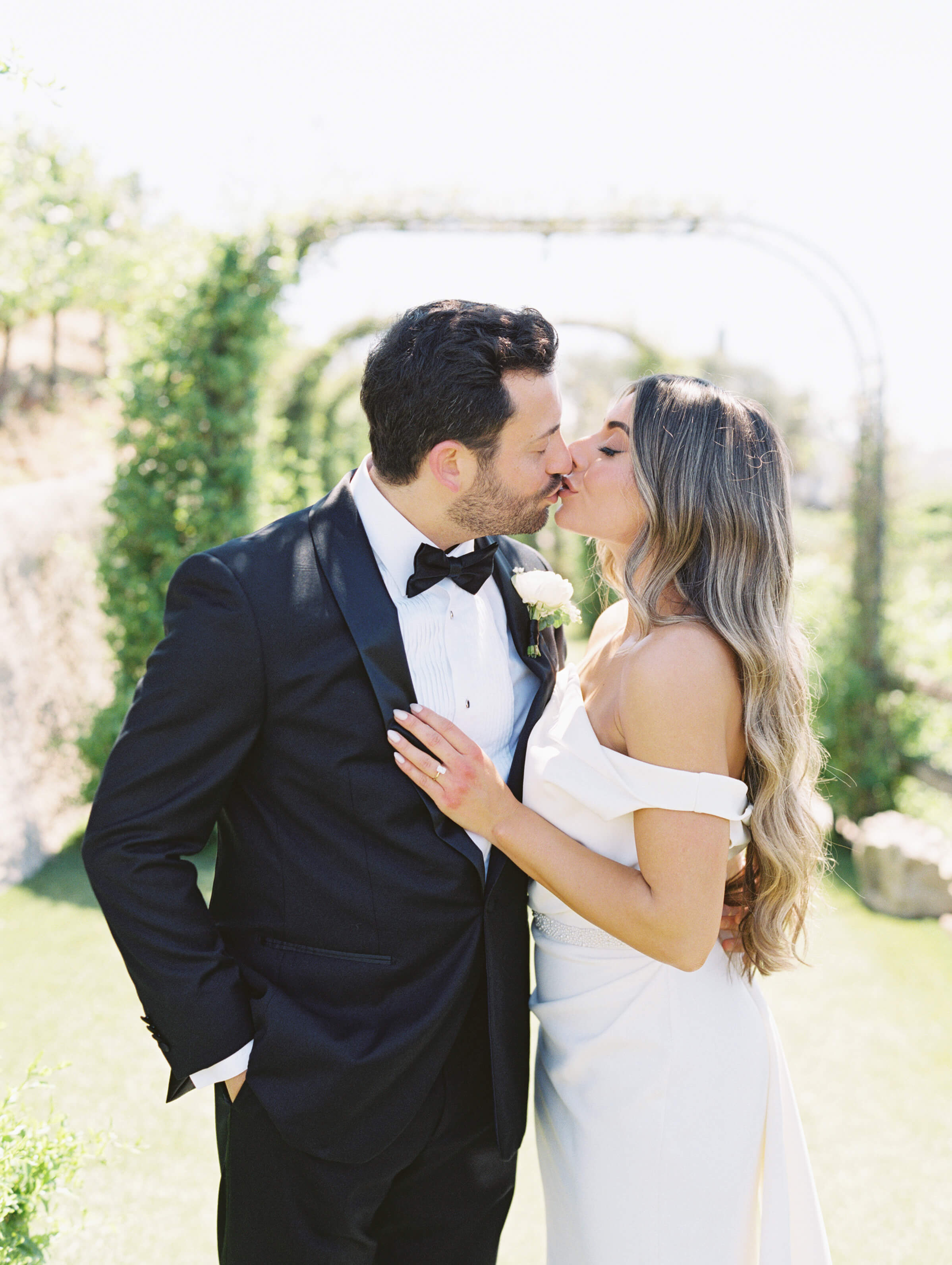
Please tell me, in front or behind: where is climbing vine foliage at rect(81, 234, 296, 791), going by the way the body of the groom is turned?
behind

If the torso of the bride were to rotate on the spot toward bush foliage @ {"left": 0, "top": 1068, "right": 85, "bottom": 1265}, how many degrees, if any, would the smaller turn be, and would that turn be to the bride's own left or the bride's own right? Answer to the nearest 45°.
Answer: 0° — they already face it

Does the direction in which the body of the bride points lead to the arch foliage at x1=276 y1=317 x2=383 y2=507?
no

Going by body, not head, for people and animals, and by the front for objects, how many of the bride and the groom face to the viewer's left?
1

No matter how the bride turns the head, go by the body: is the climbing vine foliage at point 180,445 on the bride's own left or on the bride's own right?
on the bride's own right

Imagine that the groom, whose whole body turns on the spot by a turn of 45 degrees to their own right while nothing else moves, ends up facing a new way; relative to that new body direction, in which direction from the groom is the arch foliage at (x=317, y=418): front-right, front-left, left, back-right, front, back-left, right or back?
back

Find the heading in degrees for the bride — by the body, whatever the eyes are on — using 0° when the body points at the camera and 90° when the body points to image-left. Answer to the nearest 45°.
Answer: approximately 90°

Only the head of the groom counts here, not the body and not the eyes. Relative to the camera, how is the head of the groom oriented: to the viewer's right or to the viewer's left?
to the viewer's right

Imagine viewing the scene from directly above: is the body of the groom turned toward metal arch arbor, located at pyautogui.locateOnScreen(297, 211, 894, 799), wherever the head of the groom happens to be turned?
no

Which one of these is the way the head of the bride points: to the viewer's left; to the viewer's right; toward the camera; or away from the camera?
to the viewer's left

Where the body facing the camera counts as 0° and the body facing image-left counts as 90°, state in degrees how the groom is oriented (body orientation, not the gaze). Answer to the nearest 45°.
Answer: approximately 315°

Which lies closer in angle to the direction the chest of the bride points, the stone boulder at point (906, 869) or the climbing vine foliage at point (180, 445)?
the climbing vine foliage

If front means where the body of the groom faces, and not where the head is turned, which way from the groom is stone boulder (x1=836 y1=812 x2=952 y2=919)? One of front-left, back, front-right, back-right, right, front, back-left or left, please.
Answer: left

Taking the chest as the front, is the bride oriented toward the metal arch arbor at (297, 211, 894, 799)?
no
